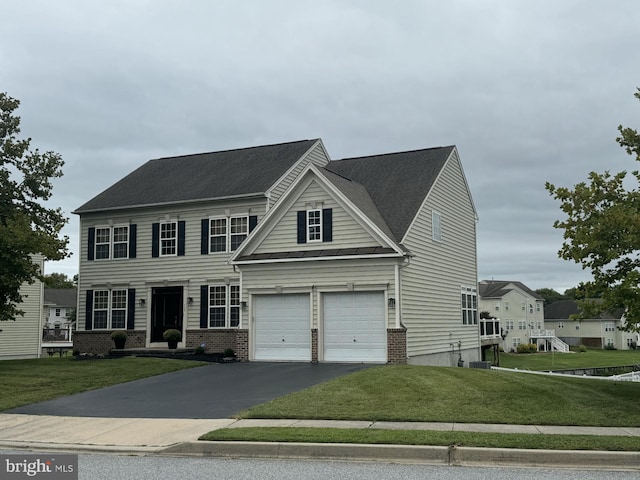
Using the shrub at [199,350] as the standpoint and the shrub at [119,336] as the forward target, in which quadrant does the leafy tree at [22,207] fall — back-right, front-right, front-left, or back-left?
front-left

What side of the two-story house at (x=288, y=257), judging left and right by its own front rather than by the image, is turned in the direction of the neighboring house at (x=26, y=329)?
right

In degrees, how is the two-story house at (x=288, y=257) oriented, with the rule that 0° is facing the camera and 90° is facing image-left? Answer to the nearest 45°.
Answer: approximately 45°

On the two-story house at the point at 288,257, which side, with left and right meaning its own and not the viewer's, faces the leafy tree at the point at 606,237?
left
